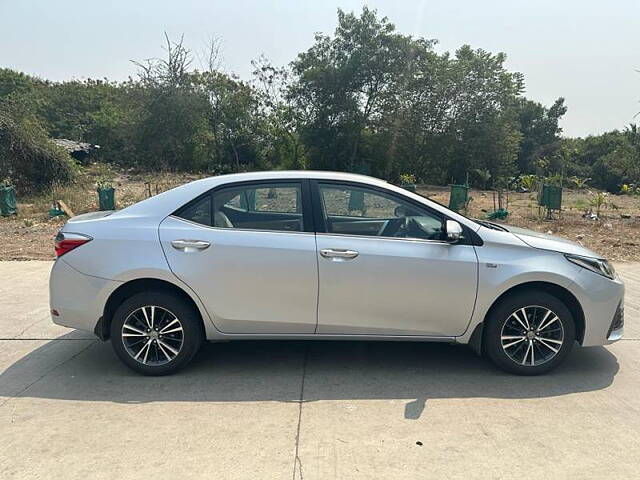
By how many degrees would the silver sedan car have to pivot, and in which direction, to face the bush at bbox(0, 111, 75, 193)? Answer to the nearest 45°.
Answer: approximately 135° to its left

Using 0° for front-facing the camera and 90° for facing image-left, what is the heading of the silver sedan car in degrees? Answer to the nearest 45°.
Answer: approximately 270°
